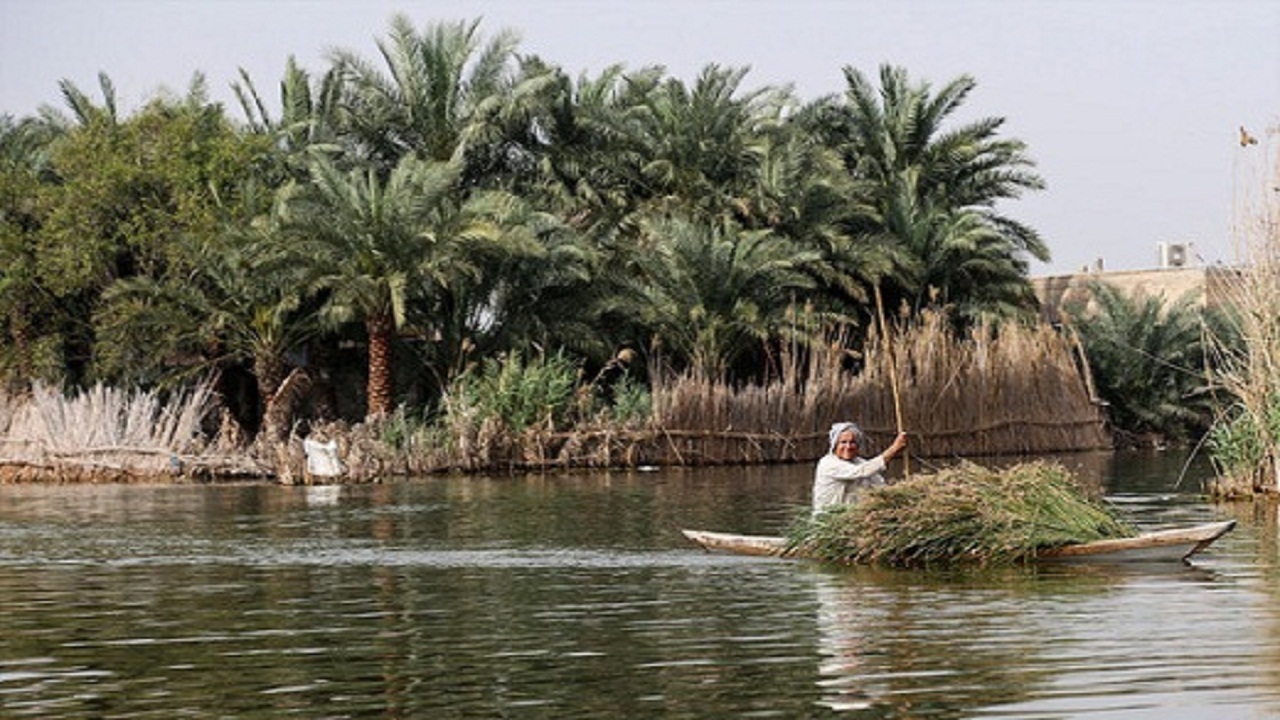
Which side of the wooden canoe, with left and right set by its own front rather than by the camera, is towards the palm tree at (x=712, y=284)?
left

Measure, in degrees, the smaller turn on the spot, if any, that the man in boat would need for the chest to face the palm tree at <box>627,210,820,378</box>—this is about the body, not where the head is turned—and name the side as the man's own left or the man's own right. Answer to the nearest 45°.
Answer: approximately 135° to the man's own left

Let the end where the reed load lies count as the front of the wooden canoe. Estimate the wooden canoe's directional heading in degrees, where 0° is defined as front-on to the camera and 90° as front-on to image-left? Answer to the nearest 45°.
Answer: approximately 270°

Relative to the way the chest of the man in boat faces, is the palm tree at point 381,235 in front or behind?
behind

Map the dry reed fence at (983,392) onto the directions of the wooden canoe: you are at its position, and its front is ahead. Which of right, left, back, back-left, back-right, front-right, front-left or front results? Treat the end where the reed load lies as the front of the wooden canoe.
left

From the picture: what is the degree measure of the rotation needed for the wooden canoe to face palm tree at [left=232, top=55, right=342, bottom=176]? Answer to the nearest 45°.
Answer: approximately 135° to its left

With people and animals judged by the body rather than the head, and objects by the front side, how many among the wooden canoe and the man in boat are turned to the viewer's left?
0

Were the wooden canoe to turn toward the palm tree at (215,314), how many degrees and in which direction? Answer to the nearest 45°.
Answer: approximately 135° to its left

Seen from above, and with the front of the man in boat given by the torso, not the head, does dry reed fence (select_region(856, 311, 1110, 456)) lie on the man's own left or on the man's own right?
on the man's own left
